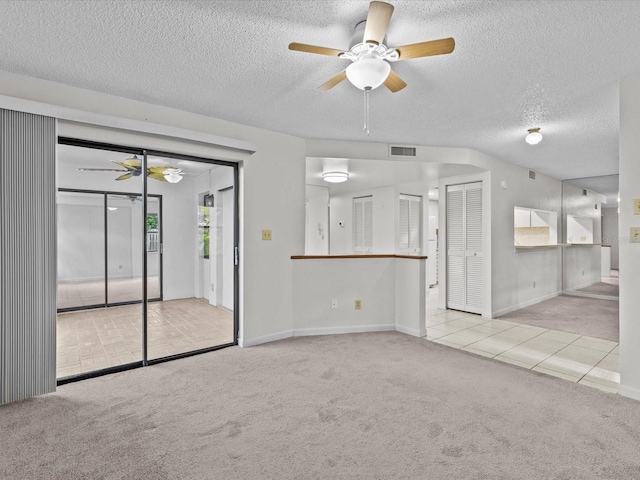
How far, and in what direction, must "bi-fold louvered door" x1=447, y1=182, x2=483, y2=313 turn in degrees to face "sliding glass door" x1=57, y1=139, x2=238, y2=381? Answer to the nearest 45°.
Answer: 0° — it already faces it

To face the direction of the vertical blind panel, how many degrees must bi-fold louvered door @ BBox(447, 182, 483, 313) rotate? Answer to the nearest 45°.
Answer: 0° — it already faces it

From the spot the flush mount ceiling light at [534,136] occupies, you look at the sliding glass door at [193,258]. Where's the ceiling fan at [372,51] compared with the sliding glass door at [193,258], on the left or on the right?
left

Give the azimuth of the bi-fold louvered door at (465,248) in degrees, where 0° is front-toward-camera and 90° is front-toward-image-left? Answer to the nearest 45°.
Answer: approximately 45°

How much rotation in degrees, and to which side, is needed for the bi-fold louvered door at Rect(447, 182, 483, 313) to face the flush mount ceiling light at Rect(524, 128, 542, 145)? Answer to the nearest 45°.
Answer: approximately 90° to its left
